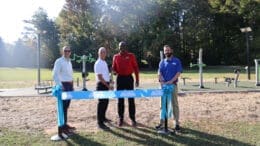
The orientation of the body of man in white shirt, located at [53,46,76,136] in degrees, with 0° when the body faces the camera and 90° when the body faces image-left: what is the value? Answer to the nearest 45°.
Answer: approximately 315°

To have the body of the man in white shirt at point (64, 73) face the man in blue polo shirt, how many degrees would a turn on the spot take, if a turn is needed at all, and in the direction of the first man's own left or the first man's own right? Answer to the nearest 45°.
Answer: approximately 45° to the first man's own left

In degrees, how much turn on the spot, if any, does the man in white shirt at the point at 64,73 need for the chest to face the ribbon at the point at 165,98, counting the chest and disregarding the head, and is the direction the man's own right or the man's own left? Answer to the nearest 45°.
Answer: approximately 45° to the man's own left

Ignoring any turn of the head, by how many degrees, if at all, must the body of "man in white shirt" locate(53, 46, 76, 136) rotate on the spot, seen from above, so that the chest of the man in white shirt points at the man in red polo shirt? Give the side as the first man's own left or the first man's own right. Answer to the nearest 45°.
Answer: approximately 45° to the first man's own left
